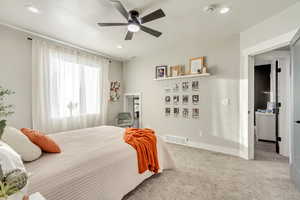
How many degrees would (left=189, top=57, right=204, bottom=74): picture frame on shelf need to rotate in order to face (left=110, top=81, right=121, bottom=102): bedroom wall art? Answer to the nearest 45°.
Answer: approximately 45° to its right

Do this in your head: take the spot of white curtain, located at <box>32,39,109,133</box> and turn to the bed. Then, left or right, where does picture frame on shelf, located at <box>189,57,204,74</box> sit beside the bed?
left

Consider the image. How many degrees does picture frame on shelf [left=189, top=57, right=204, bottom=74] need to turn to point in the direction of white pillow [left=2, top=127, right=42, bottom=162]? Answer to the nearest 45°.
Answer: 0° — it already faces it

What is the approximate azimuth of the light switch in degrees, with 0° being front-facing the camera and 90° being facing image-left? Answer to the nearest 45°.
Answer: approximately 0°

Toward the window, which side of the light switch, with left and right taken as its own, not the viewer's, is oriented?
right

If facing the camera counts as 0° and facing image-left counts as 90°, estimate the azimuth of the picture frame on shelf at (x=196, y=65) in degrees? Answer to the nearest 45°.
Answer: approximately 45°

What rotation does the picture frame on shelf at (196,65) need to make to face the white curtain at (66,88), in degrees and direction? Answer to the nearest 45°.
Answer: approximately 45° to its right
